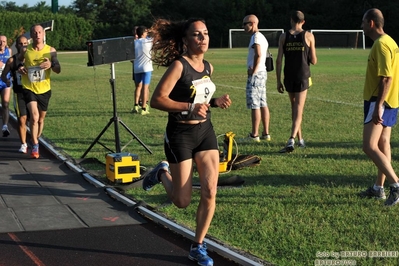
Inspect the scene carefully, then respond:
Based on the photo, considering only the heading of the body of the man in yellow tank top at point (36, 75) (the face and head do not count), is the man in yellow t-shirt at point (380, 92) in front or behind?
in front

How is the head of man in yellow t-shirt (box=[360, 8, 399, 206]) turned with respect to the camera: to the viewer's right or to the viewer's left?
to the viewer's left

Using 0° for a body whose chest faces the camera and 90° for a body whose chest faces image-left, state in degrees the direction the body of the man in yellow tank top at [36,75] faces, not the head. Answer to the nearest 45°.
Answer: approximately 0°

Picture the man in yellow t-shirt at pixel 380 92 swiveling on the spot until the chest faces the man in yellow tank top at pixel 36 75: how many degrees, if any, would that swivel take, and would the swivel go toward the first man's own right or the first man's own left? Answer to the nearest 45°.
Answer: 0° — they already face them

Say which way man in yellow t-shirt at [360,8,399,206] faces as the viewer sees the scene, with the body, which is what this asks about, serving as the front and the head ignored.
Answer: to the viewer's left

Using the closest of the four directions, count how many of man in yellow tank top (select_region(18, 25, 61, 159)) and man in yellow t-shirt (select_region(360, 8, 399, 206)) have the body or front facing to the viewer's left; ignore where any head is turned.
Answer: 1
